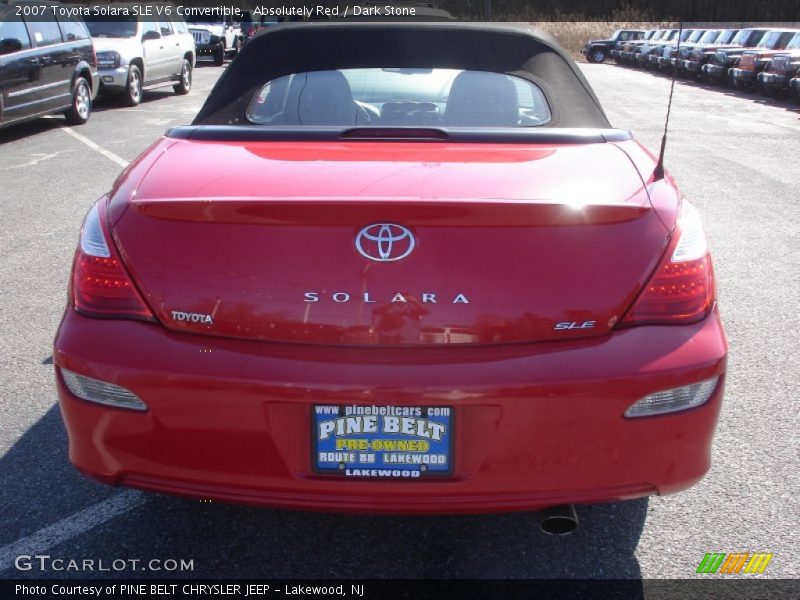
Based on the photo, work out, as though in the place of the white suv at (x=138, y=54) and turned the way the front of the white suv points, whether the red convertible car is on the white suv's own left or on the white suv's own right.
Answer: on the white suv's own left

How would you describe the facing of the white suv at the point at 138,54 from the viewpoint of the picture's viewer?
facing the viewer and to the left of the viewer

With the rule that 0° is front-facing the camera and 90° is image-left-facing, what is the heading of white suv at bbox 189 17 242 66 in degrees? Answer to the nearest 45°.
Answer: approximately 45°

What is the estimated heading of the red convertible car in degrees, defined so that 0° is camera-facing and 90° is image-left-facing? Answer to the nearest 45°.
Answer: approximately 180°

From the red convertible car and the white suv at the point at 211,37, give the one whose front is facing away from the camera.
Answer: the red convertible car

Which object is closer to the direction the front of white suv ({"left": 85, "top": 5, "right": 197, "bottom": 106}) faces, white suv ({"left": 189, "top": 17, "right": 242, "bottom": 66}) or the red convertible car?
the red convertible car

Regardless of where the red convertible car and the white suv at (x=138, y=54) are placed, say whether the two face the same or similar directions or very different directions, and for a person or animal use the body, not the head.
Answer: very different directions

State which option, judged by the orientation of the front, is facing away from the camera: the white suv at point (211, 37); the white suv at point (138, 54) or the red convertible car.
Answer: the red convertible car

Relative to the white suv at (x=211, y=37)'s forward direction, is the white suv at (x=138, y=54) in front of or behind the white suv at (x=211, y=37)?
in front

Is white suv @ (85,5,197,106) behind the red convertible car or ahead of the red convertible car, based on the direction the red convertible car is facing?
ahead

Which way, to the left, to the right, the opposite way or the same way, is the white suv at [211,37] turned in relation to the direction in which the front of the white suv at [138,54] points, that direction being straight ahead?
the same way

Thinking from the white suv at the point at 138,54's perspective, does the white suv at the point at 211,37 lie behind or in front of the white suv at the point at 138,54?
behind

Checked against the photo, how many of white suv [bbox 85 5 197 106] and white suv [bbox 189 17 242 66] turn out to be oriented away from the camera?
0

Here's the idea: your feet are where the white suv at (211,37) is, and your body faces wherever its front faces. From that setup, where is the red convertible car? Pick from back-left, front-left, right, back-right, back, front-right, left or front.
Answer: front-left

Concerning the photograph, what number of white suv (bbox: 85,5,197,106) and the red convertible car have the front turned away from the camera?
1

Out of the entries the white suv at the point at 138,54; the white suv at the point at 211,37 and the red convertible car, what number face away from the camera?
1
